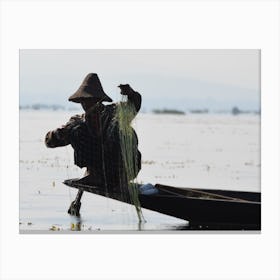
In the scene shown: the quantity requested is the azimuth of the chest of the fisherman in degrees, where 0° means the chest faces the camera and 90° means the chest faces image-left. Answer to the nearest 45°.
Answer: approximately 45°
